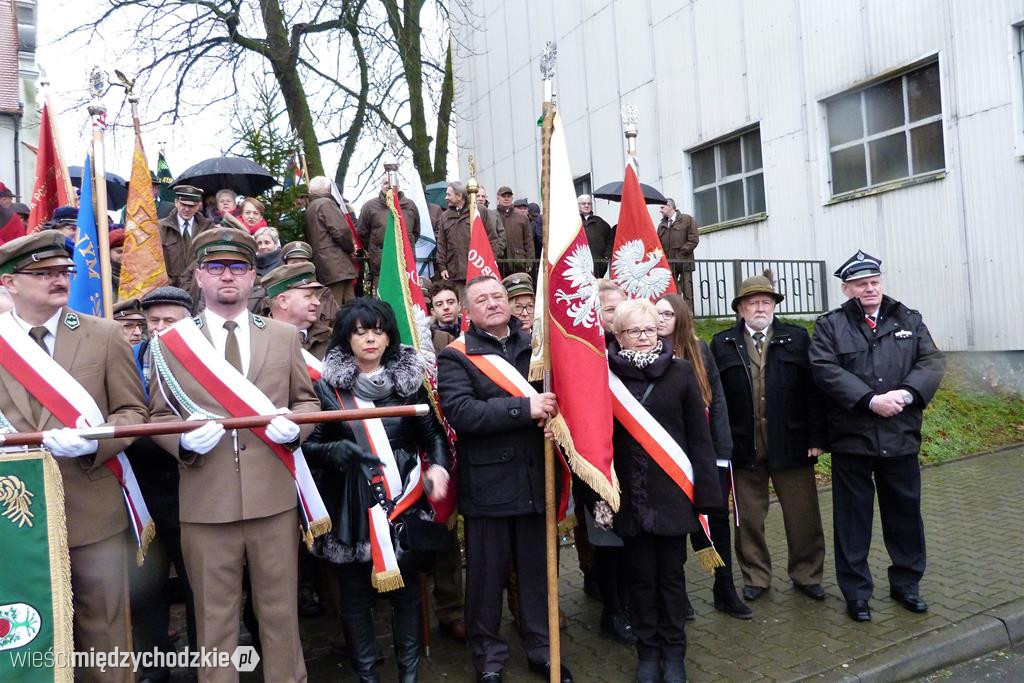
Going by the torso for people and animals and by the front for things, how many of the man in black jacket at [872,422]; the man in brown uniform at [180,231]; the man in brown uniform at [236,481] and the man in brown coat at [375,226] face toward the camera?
4

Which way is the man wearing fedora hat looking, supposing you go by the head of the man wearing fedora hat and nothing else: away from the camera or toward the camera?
toward the camera

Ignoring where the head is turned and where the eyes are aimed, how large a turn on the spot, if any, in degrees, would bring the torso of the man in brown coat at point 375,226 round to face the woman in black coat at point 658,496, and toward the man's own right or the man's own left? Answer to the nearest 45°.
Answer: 0° — they already face them

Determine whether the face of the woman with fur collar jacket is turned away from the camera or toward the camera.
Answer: toward the camera

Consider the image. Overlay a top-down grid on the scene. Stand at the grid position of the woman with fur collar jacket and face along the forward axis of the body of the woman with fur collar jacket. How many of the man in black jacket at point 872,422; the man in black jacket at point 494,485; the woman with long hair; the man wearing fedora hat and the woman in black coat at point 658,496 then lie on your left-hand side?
5

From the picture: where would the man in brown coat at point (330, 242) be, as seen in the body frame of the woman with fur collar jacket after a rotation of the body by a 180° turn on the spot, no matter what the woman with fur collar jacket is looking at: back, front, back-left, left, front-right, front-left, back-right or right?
front

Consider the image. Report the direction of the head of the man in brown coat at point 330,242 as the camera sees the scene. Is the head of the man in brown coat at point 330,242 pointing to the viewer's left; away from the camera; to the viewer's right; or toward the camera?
away from the camera

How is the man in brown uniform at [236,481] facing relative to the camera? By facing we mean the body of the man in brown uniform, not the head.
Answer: toward the camera

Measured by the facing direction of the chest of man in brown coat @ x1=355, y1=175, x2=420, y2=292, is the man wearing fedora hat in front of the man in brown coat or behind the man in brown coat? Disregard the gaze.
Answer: in front

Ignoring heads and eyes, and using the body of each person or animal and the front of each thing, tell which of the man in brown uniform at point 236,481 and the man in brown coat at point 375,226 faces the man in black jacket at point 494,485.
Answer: the man in brown coat

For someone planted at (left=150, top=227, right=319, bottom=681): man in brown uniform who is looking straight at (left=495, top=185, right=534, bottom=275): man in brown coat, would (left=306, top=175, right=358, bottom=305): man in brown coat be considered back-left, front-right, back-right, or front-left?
front-left

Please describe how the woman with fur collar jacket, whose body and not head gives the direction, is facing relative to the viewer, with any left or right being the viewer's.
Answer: facing the viewer

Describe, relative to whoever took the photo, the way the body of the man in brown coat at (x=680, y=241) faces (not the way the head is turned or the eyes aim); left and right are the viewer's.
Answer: facing the viewer and to the left of the viewer

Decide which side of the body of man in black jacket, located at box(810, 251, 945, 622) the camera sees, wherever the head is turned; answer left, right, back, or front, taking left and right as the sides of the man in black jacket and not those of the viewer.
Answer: front

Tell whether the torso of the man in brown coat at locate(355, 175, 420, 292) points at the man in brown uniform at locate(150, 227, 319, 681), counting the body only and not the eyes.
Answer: yes
